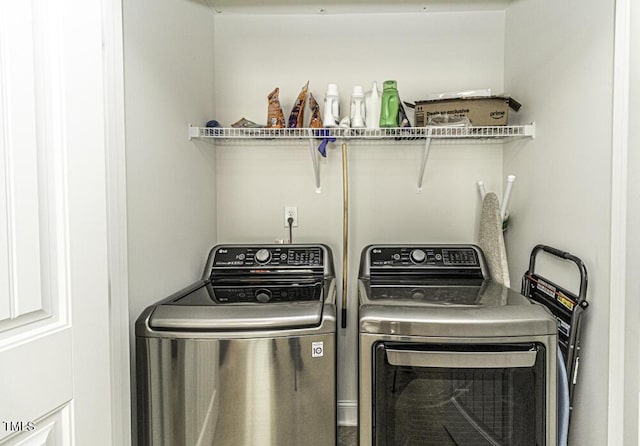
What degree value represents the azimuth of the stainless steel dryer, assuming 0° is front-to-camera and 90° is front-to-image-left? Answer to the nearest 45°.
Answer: approximately 0°

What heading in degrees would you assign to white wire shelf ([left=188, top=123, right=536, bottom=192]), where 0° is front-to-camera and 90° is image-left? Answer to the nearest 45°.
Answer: approximately 0°

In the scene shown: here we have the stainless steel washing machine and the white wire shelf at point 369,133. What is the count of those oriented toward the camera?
2
